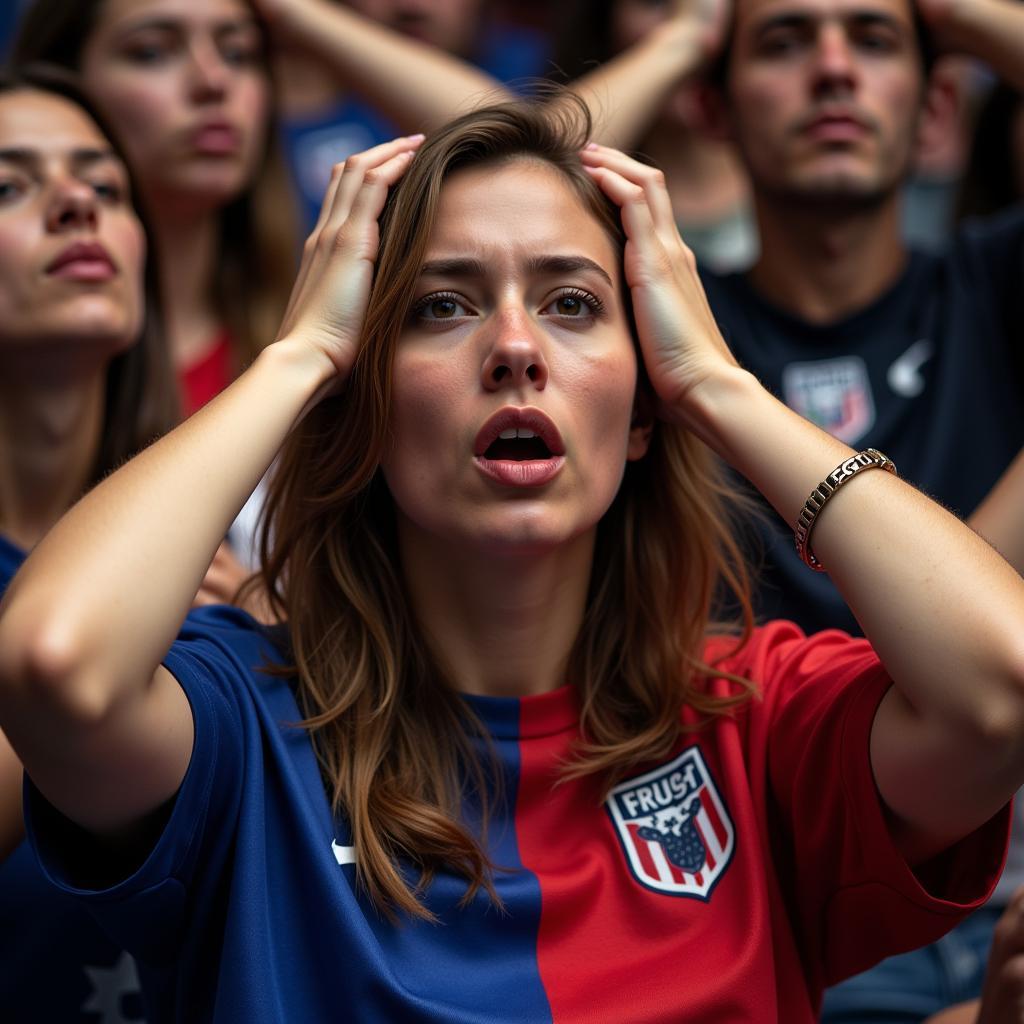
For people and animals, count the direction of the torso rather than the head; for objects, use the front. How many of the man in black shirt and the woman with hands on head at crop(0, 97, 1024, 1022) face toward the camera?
2

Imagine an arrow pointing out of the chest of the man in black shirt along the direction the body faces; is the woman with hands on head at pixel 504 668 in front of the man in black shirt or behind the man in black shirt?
in front

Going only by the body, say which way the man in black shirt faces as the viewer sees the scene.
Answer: toward the camera
